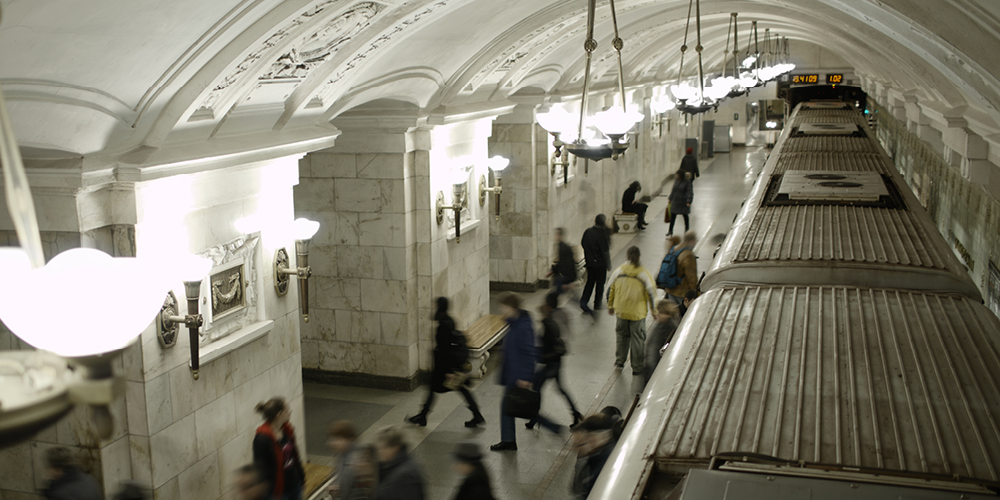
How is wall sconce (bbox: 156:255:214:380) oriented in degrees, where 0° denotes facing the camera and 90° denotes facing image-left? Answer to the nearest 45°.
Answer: approximately 315°

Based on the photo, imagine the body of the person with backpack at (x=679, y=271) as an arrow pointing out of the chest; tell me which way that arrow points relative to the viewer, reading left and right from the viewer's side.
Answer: facing away from the viewer and to the right of the viewer

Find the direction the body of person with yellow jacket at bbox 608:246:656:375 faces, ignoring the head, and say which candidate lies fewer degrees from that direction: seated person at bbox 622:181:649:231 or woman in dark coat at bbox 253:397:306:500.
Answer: the seated person

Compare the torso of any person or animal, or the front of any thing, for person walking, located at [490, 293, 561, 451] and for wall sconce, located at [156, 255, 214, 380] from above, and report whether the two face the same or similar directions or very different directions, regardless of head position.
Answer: very different directions

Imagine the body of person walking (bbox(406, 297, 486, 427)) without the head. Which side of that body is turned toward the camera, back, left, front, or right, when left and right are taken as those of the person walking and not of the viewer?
left

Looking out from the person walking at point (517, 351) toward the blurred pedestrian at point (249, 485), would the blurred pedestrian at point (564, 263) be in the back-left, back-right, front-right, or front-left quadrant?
back-right

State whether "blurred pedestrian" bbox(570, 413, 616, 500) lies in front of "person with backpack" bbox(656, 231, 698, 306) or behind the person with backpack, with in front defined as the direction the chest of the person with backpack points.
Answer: behind

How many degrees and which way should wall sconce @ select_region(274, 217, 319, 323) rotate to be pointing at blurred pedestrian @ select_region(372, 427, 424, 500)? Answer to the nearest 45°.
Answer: approximately 45° to its right

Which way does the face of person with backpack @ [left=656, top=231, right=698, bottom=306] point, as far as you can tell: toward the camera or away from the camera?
away from the camera

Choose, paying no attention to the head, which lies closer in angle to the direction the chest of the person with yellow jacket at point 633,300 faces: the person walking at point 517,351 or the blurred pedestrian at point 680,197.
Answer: the blurred pedestrian

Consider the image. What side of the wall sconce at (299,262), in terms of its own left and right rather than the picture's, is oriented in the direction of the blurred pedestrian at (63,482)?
right
